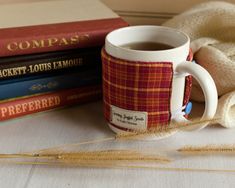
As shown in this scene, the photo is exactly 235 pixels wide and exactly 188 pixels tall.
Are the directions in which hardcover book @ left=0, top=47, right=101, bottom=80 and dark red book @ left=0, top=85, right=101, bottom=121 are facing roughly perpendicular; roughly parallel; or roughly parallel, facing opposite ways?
roughly parallel

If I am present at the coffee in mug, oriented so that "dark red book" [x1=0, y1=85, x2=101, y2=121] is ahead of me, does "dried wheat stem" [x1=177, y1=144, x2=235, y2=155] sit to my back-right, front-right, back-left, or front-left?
back-left

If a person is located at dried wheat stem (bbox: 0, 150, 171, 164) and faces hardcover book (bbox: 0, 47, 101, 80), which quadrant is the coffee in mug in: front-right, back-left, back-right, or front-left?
front-right

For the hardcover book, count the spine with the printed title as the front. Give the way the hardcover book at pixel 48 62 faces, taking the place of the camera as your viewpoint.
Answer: facing the viewer and to the right of the viewer

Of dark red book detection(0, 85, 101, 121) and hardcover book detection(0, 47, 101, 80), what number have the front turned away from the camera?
0
